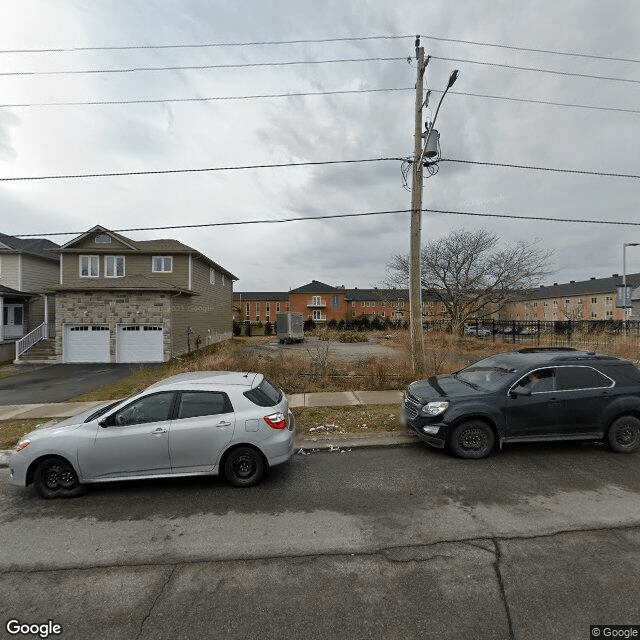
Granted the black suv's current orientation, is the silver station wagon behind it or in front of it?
in front

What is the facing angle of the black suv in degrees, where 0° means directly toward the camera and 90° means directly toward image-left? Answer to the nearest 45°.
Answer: approximately 45°

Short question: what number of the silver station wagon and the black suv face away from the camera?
0

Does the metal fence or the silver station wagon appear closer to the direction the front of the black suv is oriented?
the silver station wagon

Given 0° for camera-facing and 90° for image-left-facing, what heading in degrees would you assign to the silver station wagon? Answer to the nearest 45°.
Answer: approximately 90°

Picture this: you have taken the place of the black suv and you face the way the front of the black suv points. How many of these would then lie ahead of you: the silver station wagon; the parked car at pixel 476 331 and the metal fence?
1

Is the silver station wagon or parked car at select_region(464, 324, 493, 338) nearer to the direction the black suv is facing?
the silver station wagon

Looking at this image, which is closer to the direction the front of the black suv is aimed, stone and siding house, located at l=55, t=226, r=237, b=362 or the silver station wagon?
the silver station wagon

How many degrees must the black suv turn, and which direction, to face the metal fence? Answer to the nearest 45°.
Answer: approximately 135° to its right

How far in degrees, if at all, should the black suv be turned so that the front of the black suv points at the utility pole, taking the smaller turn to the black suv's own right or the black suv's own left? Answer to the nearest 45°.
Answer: approximately 90° to the black suv's own right
